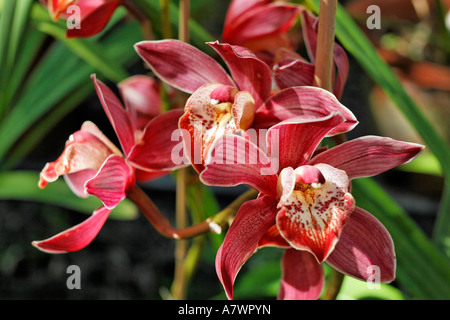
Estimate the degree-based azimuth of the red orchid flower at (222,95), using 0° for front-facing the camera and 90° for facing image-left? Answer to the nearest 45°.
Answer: approximately 45°

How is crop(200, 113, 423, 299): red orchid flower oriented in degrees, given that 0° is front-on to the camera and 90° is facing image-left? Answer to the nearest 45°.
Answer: approximately 0°

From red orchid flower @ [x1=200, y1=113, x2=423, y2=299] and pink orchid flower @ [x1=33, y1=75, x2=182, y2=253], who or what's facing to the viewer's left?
the pink orchid flower

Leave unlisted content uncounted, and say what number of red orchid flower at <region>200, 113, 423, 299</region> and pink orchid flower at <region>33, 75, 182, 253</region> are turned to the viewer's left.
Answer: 1

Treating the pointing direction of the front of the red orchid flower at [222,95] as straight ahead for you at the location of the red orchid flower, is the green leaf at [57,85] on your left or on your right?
on your right

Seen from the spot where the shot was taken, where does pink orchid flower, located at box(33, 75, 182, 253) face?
facing to the left of the viewer

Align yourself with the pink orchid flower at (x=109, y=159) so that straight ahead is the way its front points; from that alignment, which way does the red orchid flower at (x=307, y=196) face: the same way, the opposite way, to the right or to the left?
to the left
